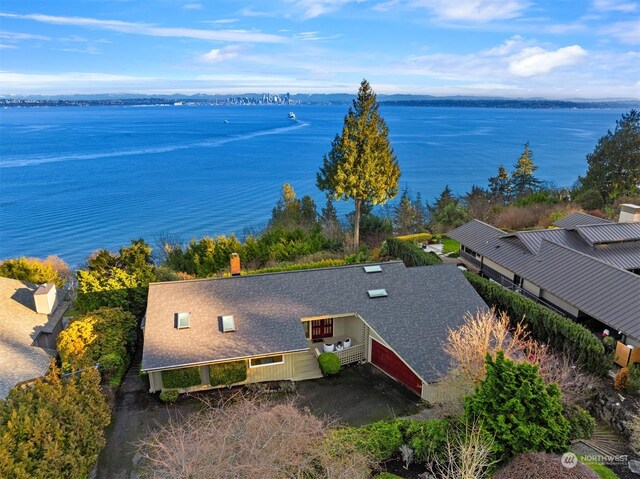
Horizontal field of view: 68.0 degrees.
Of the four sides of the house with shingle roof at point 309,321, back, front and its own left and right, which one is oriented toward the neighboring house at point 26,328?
right

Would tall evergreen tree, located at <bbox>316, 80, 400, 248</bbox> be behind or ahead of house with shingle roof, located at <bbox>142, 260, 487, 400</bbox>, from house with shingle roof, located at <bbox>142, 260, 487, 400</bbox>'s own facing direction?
behind

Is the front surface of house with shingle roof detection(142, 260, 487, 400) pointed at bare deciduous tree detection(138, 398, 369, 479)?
yes

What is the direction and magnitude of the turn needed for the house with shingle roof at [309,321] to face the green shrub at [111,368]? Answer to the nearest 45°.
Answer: approximately 90° to its right

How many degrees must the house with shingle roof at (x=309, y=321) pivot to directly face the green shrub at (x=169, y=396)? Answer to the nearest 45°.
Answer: approximately 45° to its right

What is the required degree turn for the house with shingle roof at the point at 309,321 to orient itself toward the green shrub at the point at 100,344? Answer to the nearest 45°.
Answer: approximately 90° to its right

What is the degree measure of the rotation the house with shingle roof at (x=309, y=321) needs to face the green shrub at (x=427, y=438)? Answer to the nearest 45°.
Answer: approximately 45° to its left

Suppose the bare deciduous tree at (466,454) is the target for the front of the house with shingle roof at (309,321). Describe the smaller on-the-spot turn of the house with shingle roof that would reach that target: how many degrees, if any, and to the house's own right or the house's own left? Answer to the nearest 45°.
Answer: approximately 45° to the house's own left

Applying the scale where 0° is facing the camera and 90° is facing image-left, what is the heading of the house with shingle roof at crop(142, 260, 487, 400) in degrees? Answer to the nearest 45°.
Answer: approximately 0°

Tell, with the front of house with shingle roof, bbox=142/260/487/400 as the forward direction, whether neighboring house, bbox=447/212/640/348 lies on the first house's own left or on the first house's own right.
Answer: on the first house's own left

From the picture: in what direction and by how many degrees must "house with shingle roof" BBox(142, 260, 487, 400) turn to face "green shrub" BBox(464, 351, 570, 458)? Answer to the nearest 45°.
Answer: approximately 45° to its left

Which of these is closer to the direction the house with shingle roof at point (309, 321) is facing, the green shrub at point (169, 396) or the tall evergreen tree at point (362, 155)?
the green shrub
